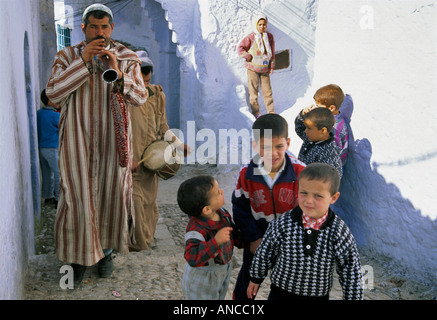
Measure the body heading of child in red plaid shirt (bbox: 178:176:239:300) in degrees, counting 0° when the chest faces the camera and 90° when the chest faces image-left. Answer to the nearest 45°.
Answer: approximately 315°

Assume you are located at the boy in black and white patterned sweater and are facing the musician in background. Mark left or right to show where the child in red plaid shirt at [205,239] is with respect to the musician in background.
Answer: left

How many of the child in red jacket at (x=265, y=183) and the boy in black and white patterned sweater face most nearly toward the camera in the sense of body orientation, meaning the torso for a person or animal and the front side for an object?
2

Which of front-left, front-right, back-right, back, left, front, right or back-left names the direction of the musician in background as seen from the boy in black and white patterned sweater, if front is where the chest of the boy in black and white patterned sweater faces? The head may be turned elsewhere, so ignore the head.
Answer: back-right

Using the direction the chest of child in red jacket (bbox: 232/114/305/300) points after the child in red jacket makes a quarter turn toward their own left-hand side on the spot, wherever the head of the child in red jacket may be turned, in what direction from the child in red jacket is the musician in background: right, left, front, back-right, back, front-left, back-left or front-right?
back-left

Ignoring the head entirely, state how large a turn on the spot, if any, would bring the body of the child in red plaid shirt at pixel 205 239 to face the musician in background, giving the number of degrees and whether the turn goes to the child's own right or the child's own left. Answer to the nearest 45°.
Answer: approximately 135° to the child's own left

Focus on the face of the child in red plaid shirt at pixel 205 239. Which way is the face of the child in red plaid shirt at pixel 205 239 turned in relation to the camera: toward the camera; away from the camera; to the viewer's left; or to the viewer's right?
to the viewer's right

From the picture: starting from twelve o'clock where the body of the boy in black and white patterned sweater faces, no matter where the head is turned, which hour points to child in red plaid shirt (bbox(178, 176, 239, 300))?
The child in red plaid shirt is roughly at 3 o'clock from the boy in black and white patterned sweater.

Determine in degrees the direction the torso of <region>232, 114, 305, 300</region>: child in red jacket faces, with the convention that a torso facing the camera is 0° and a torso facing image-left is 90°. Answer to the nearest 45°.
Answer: approximately 0°
